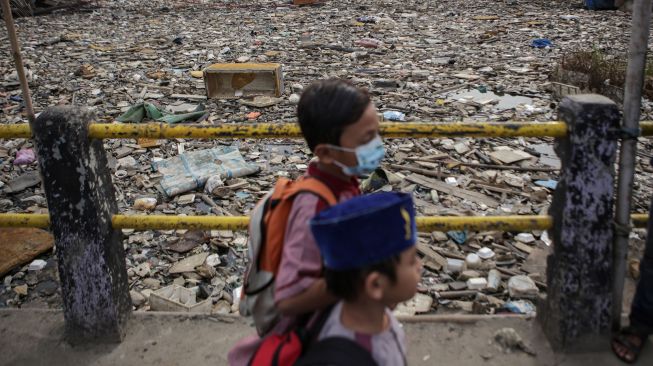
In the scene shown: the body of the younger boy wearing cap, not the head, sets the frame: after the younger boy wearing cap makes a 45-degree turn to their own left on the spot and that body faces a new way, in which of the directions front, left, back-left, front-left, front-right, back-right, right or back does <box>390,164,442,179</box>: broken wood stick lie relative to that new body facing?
front-left

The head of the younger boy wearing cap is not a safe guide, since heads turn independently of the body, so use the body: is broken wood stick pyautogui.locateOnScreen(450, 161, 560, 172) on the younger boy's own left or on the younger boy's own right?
on the younger boy's own left

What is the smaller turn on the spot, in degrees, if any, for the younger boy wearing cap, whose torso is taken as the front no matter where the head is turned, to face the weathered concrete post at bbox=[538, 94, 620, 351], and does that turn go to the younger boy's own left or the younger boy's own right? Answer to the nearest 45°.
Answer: approximately 45° to the younger boy's own left

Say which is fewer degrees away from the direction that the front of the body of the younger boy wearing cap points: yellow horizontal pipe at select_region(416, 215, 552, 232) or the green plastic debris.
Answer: the yellow horizontal pipe

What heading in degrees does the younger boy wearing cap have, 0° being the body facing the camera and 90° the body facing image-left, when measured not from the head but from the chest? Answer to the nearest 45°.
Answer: approximately 270°

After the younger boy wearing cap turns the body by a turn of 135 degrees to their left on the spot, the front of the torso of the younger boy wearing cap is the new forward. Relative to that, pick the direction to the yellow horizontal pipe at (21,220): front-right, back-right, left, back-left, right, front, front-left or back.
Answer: front

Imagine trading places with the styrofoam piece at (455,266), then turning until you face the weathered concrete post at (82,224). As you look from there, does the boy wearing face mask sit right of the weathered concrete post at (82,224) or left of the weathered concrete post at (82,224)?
left

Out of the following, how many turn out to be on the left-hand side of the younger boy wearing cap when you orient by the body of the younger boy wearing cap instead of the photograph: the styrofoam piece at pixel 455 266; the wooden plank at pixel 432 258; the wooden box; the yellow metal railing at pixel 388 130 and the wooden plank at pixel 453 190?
5

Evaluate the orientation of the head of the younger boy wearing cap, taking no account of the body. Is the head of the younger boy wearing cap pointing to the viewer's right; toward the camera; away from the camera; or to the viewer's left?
to the viewer's right

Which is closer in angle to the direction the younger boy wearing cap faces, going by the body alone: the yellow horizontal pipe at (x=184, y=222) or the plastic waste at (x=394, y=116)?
the plastic waste

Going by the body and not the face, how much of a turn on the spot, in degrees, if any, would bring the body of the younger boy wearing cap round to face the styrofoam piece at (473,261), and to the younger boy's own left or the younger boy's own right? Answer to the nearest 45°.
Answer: approximately 90° to the younger boy's own left

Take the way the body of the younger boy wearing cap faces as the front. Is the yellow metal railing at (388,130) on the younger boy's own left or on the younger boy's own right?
on the younger boy's own left

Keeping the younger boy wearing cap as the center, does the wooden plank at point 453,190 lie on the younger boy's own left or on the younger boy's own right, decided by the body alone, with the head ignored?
on the younger boy's own left

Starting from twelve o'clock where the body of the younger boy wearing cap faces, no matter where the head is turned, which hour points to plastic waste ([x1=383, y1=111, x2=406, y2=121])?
The plastic waste is roughly at 9 o'clock from the younger boy wearing cap.

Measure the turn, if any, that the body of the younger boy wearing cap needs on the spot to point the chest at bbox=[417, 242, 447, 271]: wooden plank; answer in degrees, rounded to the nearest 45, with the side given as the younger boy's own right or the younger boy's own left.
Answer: approximately 90° to the younger boy's own left

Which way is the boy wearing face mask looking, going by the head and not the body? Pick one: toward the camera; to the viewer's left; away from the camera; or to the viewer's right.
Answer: to the viewer's right
